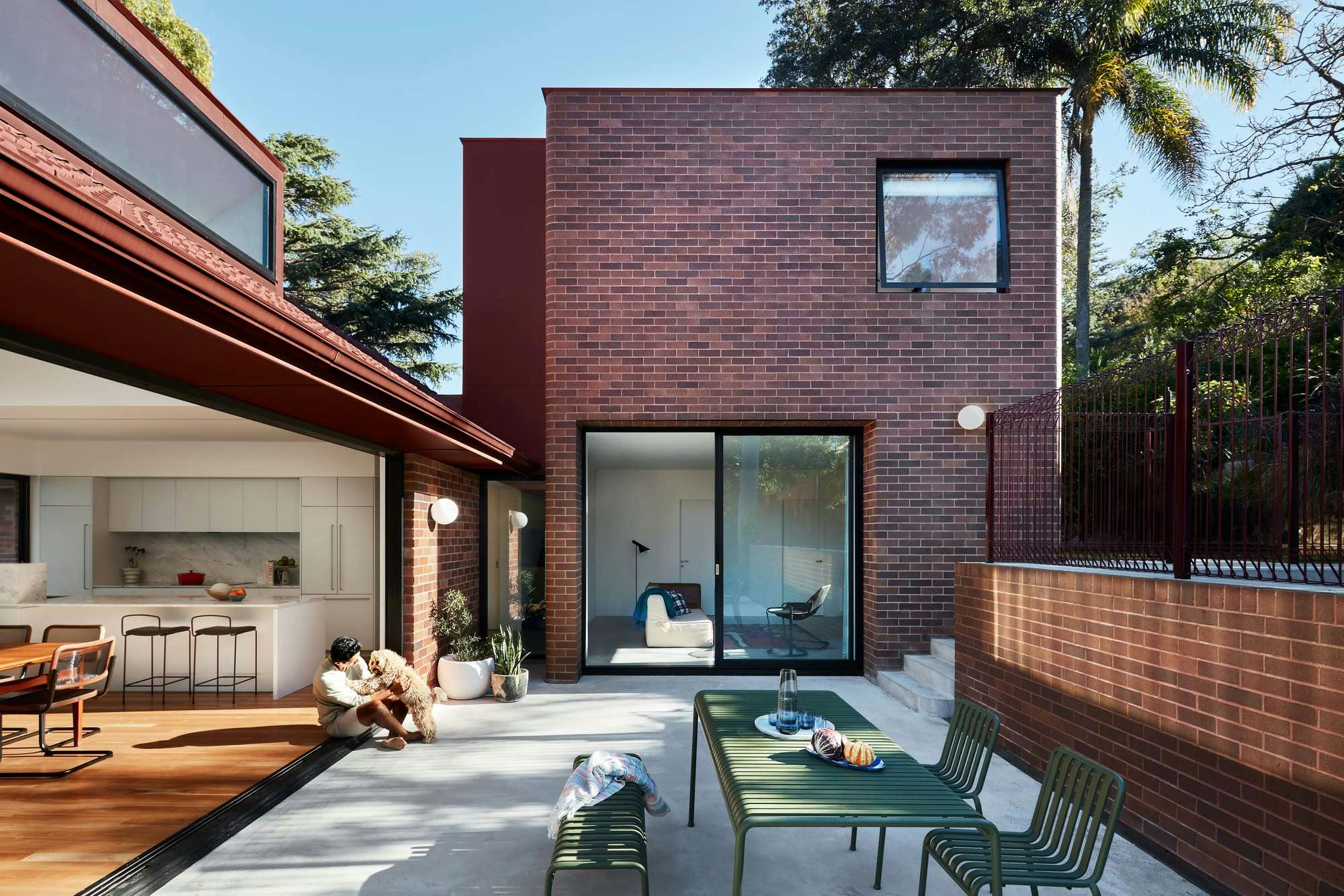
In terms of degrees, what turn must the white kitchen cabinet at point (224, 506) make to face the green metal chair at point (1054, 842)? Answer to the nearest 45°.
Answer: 0° — it already faces it

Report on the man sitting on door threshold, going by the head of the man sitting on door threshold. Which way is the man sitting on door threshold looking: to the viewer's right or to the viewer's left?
to the viewer's right

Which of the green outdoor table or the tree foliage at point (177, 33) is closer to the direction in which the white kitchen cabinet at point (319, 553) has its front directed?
the green outdoor table

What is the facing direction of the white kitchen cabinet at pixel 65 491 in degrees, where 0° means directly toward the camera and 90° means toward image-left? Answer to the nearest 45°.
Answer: approximately 0°

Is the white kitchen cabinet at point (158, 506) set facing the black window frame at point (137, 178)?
yes

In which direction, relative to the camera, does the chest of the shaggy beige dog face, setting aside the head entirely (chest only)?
to the viewer's left

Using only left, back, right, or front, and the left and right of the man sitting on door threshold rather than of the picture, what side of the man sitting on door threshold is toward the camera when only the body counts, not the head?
right
